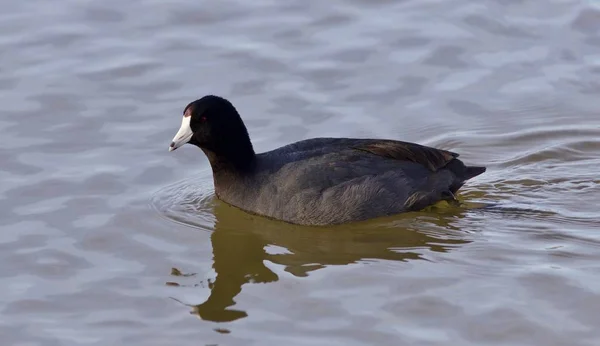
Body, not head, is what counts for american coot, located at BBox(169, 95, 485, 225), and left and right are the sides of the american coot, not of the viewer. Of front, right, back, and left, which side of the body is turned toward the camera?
left
